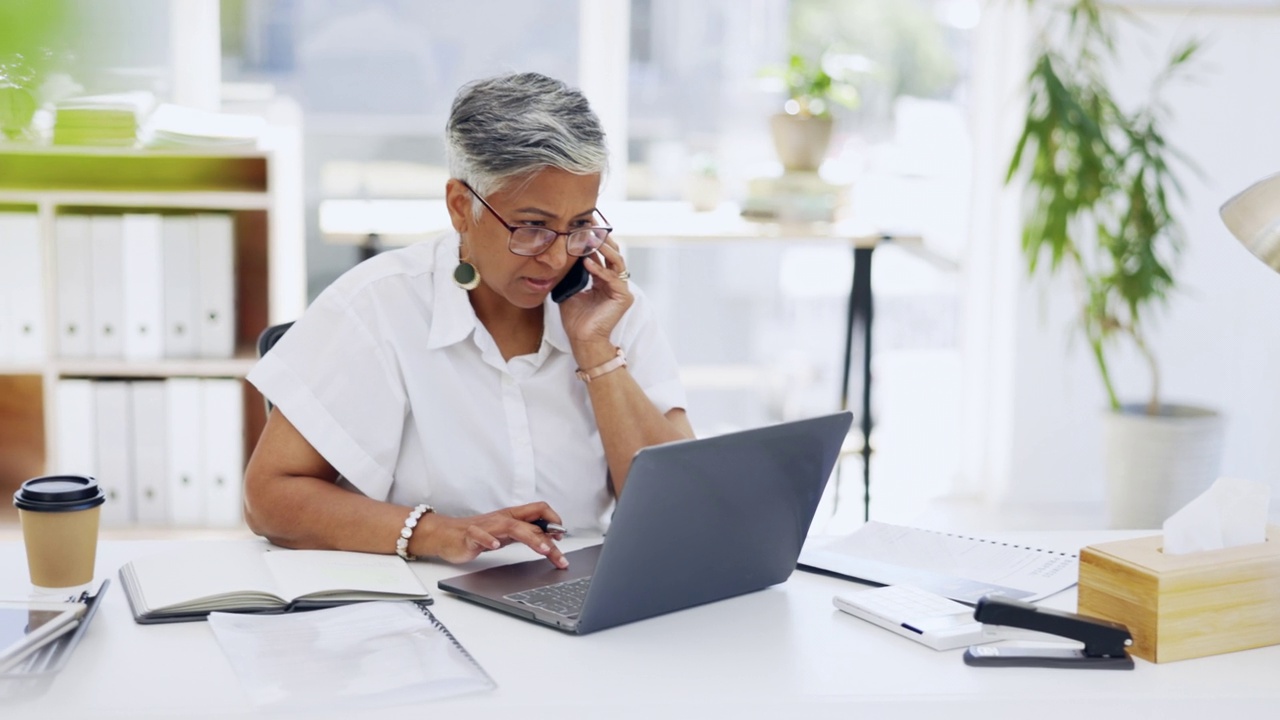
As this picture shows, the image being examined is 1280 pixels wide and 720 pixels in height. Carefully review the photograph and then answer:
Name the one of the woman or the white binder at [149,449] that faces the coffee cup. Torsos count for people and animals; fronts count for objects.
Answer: the white binder

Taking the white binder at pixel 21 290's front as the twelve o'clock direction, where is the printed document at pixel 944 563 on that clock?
The printed document is roughly at 11 o'clock from the white binder.

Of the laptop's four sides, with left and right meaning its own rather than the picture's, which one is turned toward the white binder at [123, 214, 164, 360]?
front

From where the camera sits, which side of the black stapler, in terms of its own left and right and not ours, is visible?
left

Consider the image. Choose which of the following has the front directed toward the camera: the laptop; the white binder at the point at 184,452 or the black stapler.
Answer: the white binder

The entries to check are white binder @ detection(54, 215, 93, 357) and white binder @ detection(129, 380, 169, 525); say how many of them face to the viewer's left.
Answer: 0

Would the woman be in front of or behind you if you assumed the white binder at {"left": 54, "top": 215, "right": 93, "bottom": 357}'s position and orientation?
in front

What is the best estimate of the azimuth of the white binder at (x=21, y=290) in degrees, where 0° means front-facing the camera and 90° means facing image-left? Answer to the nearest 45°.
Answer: approximately 0°
